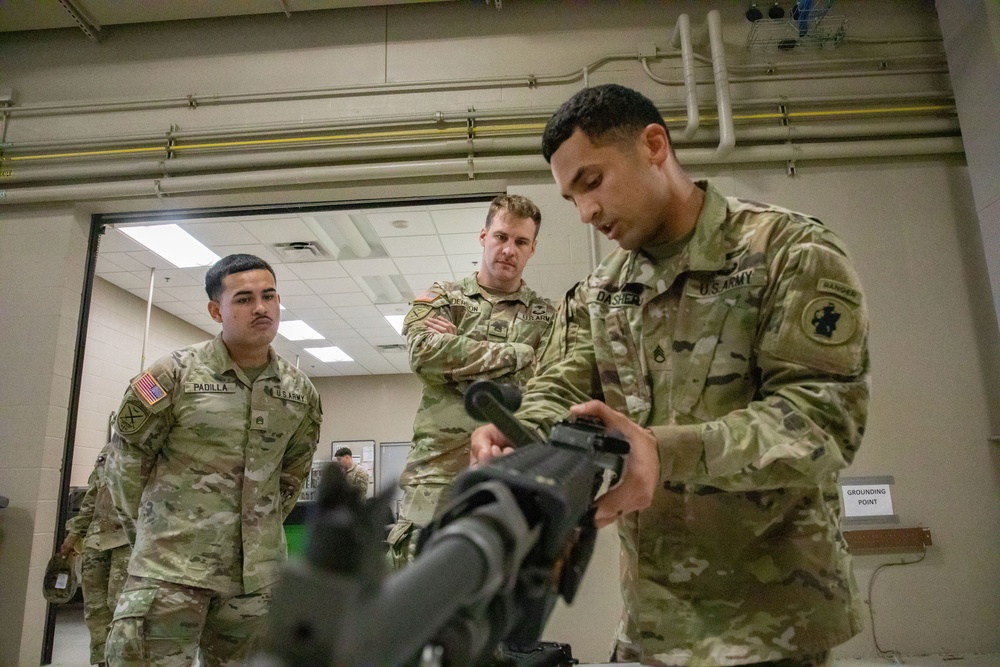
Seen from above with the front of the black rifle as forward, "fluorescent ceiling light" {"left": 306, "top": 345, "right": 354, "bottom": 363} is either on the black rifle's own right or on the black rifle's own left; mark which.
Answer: on the black rifle's own right

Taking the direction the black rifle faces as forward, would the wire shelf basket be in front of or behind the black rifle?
behind

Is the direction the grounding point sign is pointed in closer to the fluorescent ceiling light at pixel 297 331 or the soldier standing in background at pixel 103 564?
the soldier standing in background

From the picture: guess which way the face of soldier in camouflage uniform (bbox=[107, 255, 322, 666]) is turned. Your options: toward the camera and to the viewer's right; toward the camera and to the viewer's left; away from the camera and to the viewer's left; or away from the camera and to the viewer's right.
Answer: toward the camera and to the viewer's right

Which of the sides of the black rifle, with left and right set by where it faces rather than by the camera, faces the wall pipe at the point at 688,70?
back

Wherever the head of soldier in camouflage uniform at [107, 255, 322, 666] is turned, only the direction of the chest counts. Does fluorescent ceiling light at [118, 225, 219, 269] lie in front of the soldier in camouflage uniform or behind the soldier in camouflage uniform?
behind

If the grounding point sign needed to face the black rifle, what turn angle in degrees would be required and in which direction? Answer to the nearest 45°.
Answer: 0° — it already faces it
